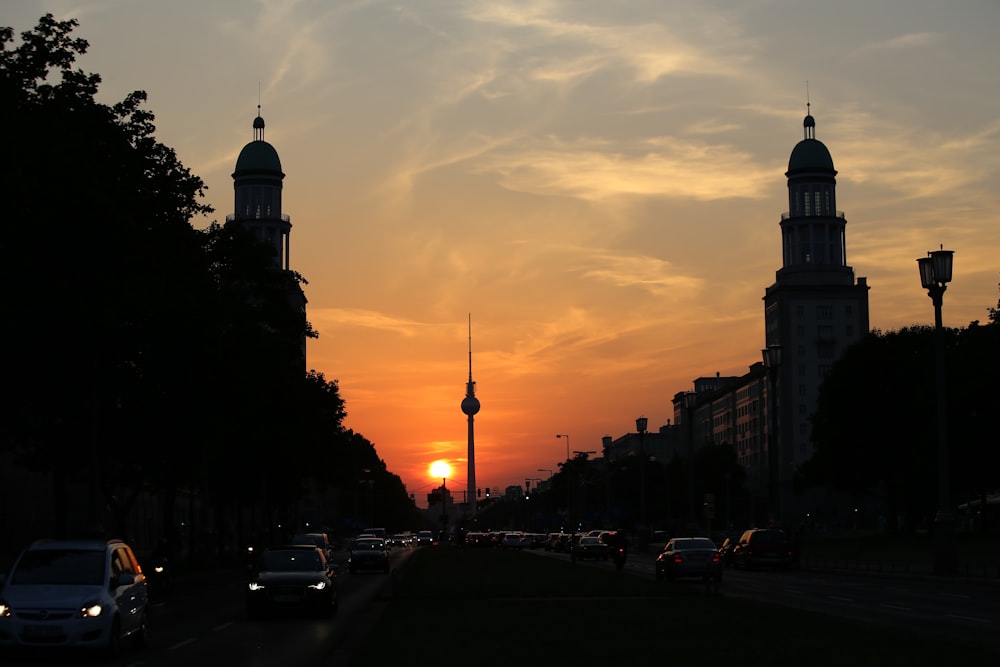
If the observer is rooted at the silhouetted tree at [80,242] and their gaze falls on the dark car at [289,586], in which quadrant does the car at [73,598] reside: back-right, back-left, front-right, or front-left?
front-right

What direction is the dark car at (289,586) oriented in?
toward the camera

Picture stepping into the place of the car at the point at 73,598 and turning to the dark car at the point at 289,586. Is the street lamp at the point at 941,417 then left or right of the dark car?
right

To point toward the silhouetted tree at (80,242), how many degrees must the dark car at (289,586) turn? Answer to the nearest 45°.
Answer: approximately 135° to its right

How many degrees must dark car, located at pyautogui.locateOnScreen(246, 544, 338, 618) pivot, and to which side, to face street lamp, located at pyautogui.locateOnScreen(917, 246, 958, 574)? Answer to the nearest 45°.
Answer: approximately 135° to its left

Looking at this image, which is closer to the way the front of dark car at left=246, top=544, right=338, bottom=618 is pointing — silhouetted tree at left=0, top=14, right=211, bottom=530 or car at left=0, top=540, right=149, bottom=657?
the car

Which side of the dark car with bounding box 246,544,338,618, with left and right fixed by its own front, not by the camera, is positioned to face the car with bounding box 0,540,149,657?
front

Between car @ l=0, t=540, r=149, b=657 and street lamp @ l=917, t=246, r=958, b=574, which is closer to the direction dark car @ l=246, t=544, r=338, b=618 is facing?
the car

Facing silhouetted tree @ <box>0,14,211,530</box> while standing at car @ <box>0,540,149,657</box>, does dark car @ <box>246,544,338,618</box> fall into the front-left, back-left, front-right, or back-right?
front-right

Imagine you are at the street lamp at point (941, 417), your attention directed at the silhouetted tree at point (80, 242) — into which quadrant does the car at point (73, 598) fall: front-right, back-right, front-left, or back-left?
front-left

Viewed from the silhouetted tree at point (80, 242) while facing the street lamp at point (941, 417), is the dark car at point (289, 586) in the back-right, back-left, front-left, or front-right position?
front-right

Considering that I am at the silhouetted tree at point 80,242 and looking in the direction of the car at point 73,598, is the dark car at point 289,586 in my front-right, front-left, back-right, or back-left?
front-left
